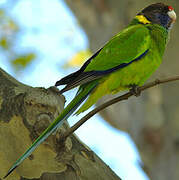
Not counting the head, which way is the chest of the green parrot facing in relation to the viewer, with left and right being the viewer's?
facing to the right of the viewer
